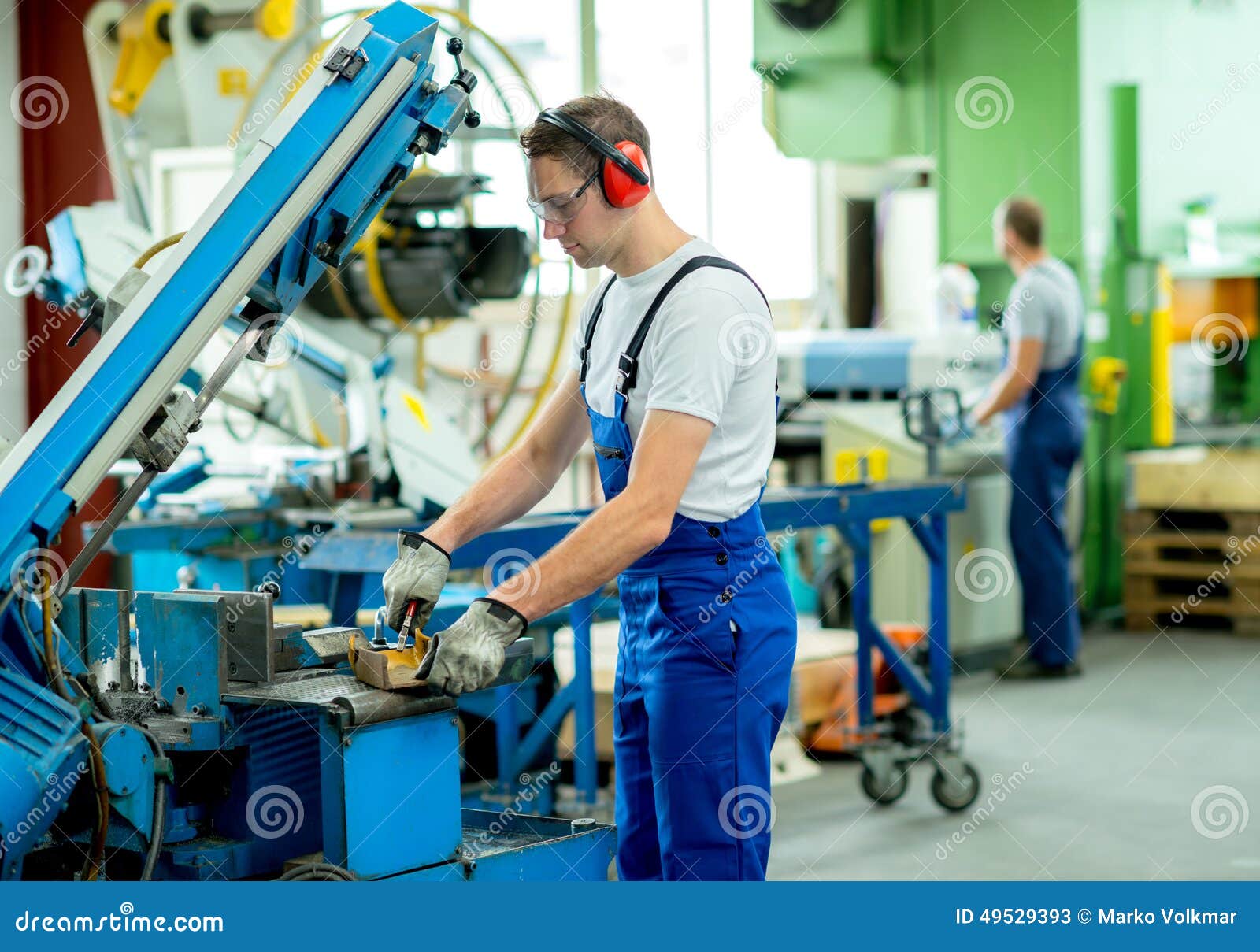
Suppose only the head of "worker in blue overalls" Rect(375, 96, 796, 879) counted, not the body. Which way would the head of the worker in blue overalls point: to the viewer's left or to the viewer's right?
to the viewer's left

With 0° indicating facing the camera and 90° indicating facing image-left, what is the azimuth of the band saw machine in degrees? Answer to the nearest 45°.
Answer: approximately 270°

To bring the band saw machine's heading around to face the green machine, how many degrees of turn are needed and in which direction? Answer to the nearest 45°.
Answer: approximately 45° to its left

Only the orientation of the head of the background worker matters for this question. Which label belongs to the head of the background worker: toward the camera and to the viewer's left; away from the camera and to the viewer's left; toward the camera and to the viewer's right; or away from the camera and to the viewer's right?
away from the camera and to the viewer's left

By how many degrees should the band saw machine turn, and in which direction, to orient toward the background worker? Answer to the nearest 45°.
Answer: approximately 45° to its left

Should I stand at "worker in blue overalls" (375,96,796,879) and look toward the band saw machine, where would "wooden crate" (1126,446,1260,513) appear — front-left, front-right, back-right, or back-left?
back-right

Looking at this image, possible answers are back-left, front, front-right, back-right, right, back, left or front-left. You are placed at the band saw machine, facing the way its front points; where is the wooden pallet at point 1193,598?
front-left

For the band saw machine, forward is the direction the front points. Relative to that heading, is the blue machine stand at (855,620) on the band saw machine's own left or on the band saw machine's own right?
on the band saw machine's own left
